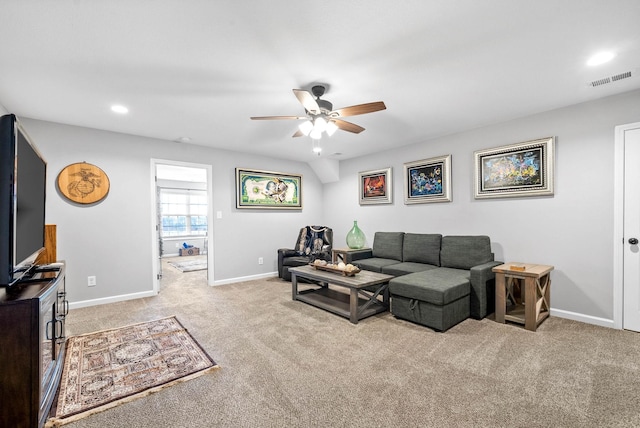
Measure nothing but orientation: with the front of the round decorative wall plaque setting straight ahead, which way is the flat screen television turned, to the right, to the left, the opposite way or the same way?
to the left

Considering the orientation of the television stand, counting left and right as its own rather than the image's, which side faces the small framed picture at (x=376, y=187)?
front

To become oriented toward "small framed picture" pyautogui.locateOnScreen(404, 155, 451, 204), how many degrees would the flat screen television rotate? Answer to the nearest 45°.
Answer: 0° — it already faces it

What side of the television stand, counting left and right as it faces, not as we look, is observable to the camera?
right

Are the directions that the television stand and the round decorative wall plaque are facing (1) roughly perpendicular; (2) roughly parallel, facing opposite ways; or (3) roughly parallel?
roughly perpendicular

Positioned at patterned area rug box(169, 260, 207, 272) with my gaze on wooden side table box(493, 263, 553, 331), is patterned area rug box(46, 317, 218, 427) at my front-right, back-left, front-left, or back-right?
front-right

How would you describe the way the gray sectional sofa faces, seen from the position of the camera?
facing the viewer and to the left of the viewer

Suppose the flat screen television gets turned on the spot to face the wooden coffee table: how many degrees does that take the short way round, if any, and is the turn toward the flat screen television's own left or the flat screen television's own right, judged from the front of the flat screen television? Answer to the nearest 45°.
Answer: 0° — it already faces it

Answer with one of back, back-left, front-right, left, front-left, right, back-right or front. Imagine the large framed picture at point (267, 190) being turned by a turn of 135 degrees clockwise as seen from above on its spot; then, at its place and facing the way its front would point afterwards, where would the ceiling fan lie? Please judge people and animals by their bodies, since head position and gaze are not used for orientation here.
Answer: left

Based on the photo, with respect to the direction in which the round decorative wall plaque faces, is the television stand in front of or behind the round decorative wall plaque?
in front

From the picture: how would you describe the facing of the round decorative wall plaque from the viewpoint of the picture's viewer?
facing the viewer

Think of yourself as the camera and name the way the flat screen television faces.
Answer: facing to the right of the viewer
